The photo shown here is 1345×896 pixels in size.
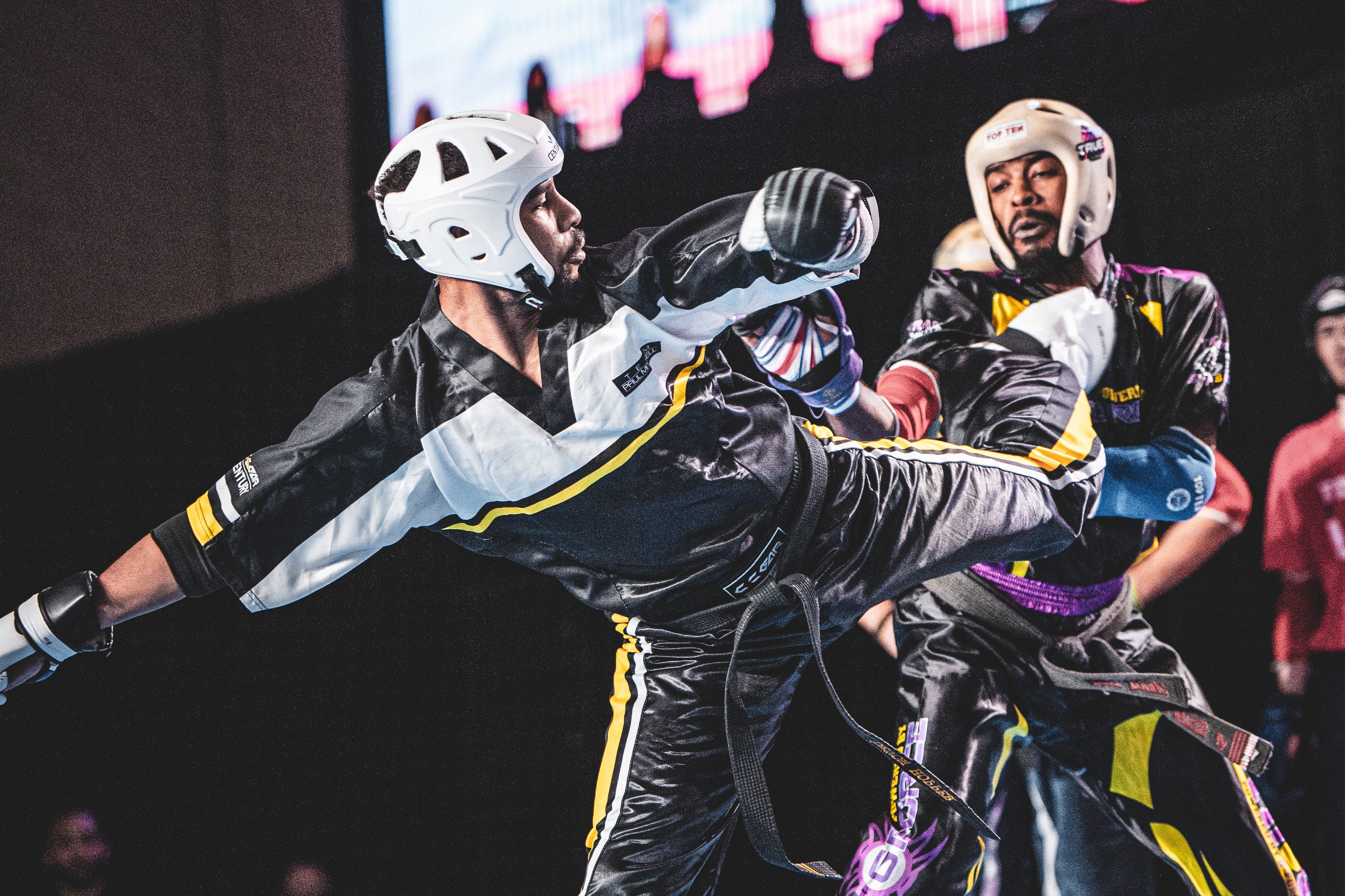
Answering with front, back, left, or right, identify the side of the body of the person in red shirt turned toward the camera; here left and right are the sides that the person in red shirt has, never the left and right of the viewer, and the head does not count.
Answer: front
